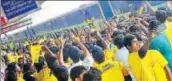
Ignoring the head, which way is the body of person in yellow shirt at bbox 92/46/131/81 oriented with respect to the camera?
away from the camera

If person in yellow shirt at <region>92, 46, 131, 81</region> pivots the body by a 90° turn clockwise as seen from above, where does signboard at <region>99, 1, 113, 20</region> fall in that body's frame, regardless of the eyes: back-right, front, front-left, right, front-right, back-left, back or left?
left

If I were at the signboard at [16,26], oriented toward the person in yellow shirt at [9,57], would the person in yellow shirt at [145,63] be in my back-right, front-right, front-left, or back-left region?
front-left

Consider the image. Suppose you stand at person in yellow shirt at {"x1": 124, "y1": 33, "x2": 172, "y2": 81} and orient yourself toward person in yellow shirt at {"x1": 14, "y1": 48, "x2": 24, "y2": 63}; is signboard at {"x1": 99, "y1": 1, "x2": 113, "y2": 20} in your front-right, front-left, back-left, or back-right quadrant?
front-right

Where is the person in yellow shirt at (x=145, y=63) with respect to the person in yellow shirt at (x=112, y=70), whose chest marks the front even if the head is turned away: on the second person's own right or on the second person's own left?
on the second person's own right
